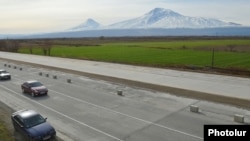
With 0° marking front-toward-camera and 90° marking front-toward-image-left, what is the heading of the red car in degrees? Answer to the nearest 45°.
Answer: approximately 315°

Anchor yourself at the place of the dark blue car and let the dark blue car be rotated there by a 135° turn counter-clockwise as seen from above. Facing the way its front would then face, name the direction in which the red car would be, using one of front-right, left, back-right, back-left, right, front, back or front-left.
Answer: front

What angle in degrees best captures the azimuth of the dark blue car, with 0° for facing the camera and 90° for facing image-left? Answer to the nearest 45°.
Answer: approximately 315°
